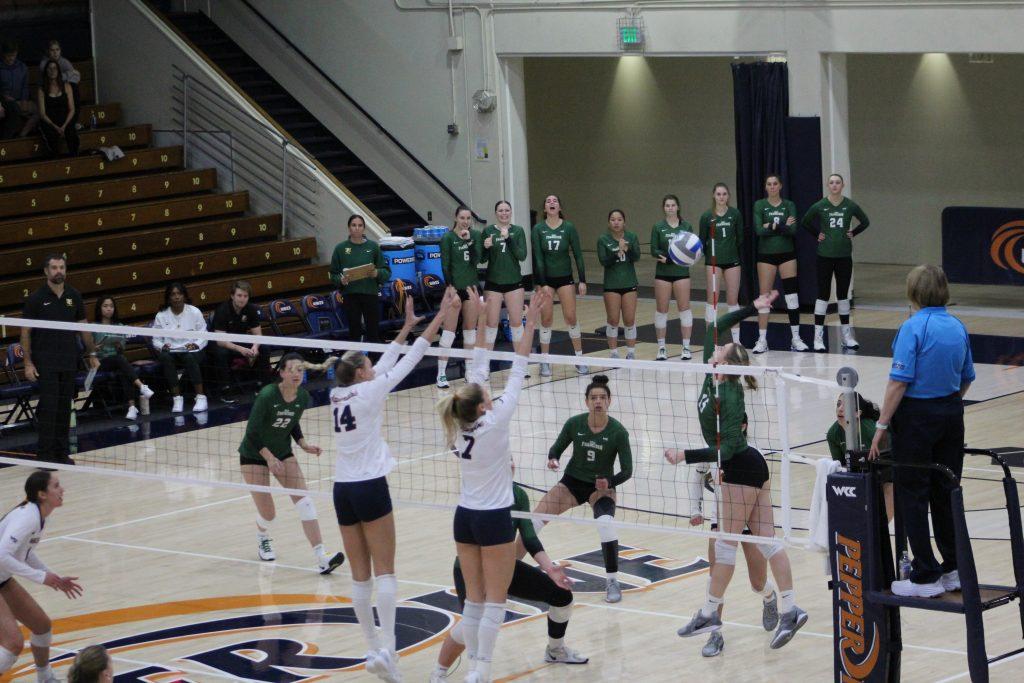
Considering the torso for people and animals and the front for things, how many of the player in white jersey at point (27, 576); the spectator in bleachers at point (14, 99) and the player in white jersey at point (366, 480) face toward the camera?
1

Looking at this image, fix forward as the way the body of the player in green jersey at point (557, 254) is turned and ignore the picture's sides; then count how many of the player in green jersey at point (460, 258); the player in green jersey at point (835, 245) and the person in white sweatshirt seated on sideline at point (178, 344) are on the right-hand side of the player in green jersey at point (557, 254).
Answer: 2

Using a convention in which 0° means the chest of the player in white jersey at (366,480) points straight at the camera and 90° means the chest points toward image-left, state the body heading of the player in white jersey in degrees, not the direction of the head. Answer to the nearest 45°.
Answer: approximately 225°

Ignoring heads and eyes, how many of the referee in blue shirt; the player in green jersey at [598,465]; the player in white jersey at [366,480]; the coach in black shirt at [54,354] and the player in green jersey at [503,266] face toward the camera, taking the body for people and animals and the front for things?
3

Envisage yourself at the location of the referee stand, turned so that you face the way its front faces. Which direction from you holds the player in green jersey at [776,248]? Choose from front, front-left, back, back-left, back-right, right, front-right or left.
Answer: front-right

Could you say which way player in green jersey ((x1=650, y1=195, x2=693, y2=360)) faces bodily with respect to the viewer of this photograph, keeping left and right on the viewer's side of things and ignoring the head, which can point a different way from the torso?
facing the viewer

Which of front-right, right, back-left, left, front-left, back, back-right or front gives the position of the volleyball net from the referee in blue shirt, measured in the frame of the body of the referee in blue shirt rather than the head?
front

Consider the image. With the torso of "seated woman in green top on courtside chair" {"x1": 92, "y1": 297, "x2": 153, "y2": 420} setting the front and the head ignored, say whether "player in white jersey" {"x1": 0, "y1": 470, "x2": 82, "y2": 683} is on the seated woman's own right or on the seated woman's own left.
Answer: on the seated woman's own right

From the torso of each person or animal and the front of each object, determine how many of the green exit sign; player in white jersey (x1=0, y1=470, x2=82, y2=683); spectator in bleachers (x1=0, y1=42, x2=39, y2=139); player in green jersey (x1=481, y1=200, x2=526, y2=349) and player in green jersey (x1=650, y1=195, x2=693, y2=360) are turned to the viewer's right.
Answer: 1

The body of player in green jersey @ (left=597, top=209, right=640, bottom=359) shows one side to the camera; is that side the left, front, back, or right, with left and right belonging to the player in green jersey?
front

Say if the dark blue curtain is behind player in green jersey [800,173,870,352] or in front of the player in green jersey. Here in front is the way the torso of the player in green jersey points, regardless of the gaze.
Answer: behind

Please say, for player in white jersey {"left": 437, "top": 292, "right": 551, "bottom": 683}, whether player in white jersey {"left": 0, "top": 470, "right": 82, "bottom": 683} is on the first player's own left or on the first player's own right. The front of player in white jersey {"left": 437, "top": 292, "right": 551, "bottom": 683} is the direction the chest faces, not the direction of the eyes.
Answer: on the first player's own left

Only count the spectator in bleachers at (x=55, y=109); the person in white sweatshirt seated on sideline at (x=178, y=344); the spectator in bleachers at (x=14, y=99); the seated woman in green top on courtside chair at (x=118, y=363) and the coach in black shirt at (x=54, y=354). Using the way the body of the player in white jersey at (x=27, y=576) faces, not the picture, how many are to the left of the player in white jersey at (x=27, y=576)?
5
